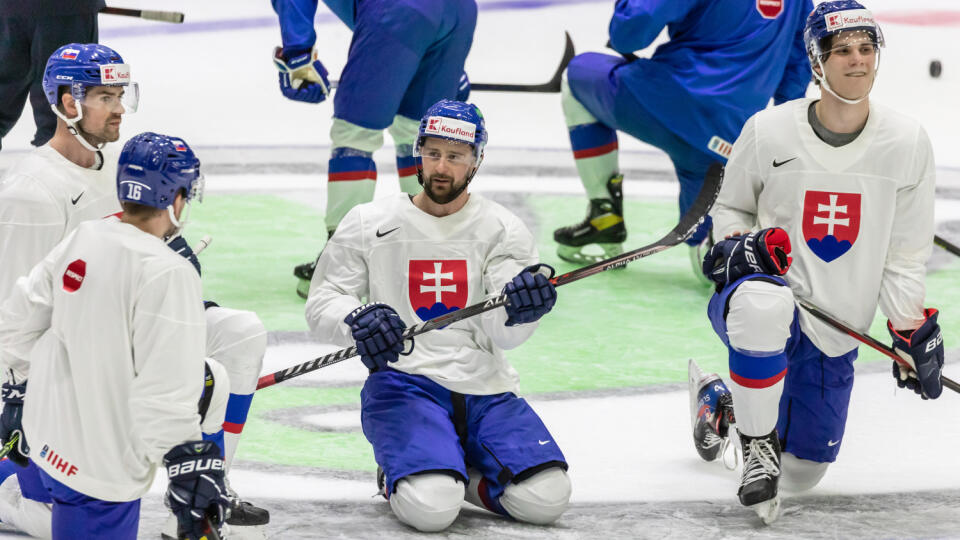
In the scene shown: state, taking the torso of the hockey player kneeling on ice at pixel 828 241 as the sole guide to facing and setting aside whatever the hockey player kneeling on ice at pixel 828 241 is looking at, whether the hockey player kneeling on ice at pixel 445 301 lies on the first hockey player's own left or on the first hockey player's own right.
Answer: on the first hockey player's own right

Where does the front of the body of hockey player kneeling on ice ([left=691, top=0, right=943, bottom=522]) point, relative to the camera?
toward the camera

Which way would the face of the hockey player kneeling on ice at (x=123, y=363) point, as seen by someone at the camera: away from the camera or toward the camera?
away from the camera

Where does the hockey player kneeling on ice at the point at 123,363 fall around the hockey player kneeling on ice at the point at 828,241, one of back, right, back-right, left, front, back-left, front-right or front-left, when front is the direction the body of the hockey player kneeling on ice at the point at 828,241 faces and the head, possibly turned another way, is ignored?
front-right

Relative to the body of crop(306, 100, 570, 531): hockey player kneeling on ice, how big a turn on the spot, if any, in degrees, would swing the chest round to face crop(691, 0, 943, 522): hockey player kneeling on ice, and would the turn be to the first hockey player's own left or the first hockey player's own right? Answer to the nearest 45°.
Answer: approximately 90° to the first hockey player's own left

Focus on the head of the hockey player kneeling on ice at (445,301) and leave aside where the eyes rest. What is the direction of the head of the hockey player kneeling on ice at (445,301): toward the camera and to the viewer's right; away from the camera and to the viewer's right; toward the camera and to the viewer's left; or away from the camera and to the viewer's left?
toward the camera and to the viewer's left

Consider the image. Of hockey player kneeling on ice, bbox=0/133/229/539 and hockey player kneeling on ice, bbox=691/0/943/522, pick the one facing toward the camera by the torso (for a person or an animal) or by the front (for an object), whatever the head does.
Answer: hockey player kneeling on ice, bbox=691/0/943/522

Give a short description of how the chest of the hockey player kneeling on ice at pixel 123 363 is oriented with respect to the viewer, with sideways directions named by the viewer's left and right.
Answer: facing away from the viewer and to the right of the viewer

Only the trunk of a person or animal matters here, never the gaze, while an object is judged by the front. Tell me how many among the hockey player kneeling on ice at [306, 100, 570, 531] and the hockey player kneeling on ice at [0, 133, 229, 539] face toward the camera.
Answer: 1

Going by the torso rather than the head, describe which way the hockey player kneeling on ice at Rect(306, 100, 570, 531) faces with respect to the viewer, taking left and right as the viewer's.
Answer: facing the viewer

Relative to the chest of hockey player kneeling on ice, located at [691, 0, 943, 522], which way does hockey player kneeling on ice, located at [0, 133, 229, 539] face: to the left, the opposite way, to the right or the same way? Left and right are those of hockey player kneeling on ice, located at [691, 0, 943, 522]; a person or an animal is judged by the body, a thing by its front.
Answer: the opposite way

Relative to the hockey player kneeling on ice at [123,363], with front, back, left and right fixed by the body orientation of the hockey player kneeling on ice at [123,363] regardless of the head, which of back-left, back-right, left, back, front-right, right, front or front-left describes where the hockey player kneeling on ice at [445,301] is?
front

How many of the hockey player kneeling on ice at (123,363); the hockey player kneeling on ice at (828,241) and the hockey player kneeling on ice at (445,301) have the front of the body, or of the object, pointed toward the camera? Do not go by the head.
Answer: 2
